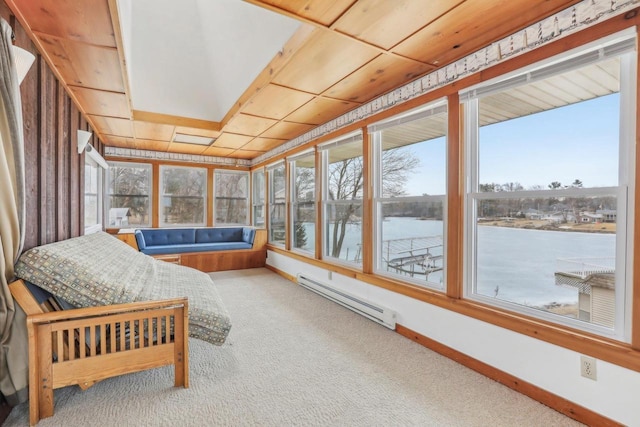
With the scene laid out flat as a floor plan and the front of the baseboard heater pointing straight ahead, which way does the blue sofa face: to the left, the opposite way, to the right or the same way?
to the left

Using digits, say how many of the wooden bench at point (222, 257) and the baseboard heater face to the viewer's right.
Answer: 0

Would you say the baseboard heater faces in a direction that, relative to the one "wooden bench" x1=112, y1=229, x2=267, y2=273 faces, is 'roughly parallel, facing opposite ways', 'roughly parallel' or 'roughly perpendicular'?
roughly perpendicular

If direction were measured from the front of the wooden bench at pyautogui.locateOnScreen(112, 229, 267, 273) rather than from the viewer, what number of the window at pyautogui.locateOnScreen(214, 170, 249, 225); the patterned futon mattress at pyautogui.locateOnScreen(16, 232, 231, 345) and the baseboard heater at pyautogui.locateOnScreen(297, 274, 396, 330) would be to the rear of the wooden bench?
1

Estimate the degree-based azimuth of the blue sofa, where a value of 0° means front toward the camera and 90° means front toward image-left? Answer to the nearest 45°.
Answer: approximately 0°

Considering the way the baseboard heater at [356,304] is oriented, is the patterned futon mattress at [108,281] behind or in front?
in front

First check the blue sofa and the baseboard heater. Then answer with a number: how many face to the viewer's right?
0

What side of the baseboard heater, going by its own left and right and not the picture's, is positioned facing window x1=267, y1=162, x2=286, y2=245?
right

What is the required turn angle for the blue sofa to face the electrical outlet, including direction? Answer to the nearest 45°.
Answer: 0° — it already faces it

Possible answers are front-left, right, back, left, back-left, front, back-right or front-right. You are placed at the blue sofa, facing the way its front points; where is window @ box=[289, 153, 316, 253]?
front-left

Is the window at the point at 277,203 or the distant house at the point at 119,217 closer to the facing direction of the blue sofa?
the window
